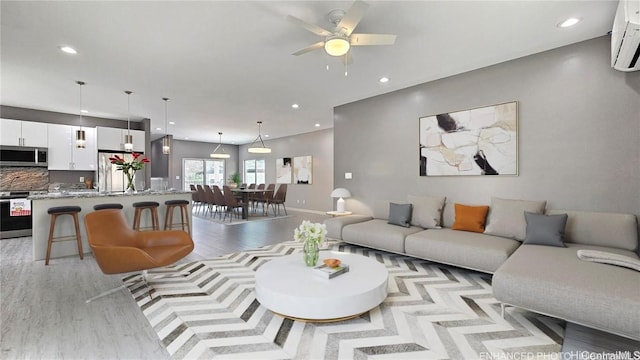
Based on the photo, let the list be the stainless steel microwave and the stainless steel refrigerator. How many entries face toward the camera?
2

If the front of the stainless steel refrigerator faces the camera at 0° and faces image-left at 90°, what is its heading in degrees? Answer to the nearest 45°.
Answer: approximately 0°

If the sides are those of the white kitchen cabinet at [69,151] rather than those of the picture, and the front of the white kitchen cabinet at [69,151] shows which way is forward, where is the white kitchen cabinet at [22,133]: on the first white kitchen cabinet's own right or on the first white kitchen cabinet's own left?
on the first white kitchen cabinet's own right

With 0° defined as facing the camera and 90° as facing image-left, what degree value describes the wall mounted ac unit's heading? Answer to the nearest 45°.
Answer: approximately 45°

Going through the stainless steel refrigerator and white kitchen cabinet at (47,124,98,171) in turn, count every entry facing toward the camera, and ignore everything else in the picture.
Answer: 2

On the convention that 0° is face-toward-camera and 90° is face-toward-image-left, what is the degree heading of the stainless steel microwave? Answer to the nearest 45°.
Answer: approximately 0°

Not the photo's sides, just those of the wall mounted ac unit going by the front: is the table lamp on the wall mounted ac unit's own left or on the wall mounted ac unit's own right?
on the wall mounted ac unit's own right

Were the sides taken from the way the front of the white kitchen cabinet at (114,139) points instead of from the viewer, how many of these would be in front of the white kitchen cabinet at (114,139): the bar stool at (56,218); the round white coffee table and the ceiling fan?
3
